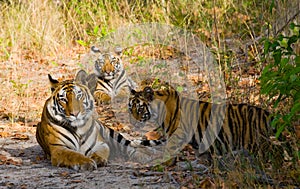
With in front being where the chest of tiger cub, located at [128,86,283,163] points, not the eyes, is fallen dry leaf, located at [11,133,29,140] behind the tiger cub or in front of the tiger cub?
in front

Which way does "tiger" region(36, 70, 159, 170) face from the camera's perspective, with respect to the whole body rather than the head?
toward the camera

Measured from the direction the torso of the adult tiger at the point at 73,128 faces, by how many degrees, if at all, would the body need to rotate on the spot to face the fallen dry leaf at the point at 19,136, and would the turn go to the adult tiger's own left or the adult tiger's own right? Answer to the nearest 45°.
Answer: approximately 135° to the adult tiger's own right

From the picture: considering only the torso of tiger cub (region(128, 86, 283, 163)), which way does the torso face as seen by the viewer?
to the viewer's left
